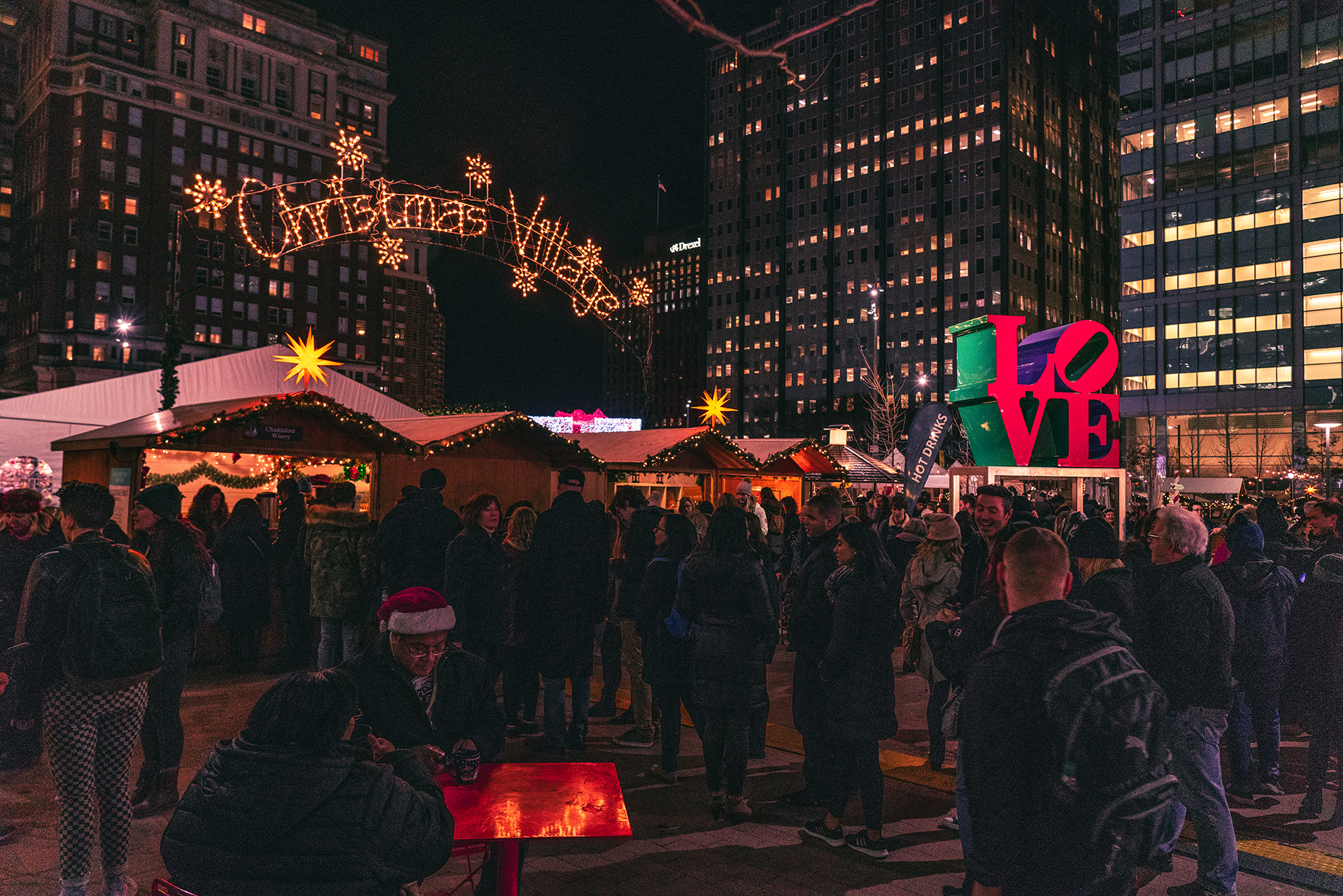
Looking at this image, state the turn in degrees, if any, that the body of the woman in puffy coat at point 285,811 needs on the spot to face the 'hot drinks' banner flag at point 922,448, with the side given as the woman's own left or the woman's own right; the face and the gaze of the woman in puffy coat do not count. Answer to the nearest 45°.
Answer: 0° — they already face it

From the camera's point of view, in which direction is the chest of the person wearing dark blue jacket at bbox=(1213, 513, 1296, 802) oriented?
away from the camera

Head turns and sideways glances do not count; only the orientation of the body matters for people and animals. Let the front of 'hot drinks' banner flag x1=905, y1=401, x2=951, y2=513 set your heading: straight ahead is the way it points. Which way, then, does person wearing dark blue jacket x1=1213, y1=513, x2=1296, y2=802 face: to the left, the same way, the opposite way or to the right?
the opposite way

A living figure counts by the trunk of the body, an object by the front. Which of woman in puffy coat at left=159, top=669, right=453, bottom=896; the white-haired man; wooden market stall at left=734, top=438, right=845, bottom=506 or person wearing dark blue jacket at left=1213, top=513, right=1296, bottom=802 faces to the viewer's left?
the white-haired man

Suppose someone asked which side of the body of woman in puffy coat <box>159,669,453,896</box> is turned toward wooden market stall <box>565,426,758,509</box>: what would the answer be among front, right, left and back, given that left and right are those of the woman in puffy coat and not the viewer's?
front

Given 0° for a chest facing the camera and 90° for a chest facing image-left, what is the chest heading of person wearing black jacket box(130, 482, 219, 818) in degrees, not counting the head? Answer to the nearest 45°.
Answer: approximately 90°

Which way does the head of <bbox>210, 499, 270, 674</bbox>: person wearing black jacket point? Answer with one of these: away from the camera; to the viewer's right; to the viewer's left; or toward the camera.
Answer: away from the camera

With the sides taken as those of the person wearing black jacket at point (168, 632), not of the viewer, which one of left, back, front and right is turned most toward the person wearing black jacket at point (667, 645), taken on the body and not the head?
back

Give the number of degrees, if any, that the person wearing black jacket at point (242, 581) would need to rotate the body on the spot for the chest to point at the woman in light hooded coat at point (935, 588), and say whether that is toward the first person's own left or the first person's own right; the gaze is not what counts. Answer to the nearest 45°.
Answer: approximately 135° to the first person's own right

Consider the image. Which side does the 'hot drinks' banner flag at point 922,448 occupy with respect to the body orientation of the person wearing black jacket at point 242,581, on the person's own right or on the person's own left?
on the person's own right

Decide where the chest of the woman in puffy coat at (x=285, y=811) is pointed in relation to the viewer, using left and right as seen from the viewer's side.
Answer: facing away from the viewer and to the right of the viewer

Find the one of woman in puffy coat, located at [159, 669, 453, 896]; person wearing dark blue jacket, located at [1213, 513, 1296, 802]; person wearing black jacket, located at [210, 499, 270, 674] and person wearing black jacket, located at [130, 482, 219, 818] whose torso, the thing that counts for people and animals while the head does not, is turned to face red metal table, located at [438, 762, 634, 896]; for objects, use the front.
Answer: the woman in puffy coat

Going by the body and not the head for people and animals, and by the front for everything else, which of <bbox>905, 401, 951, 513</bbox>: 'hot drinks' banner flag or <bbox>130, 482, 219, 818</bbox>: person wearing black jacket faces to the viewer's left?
the person wearing black jacket

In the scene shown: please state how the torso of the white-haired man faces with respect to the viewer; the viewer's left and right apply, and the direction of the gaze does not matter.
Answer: facing to the left of the viewer

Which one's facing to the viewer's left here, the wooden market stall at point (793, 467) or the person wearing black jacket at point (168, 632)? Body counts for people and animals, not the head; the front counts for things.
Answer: the person wearing black jacket

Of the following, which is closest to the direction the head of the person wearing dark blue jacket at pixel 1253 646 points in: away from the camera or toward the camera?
away from the camera

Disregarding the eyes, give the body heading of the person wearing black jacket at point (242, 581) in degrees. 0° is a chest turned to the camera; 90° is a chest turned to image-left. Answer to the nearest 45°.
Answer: approximately 180°
